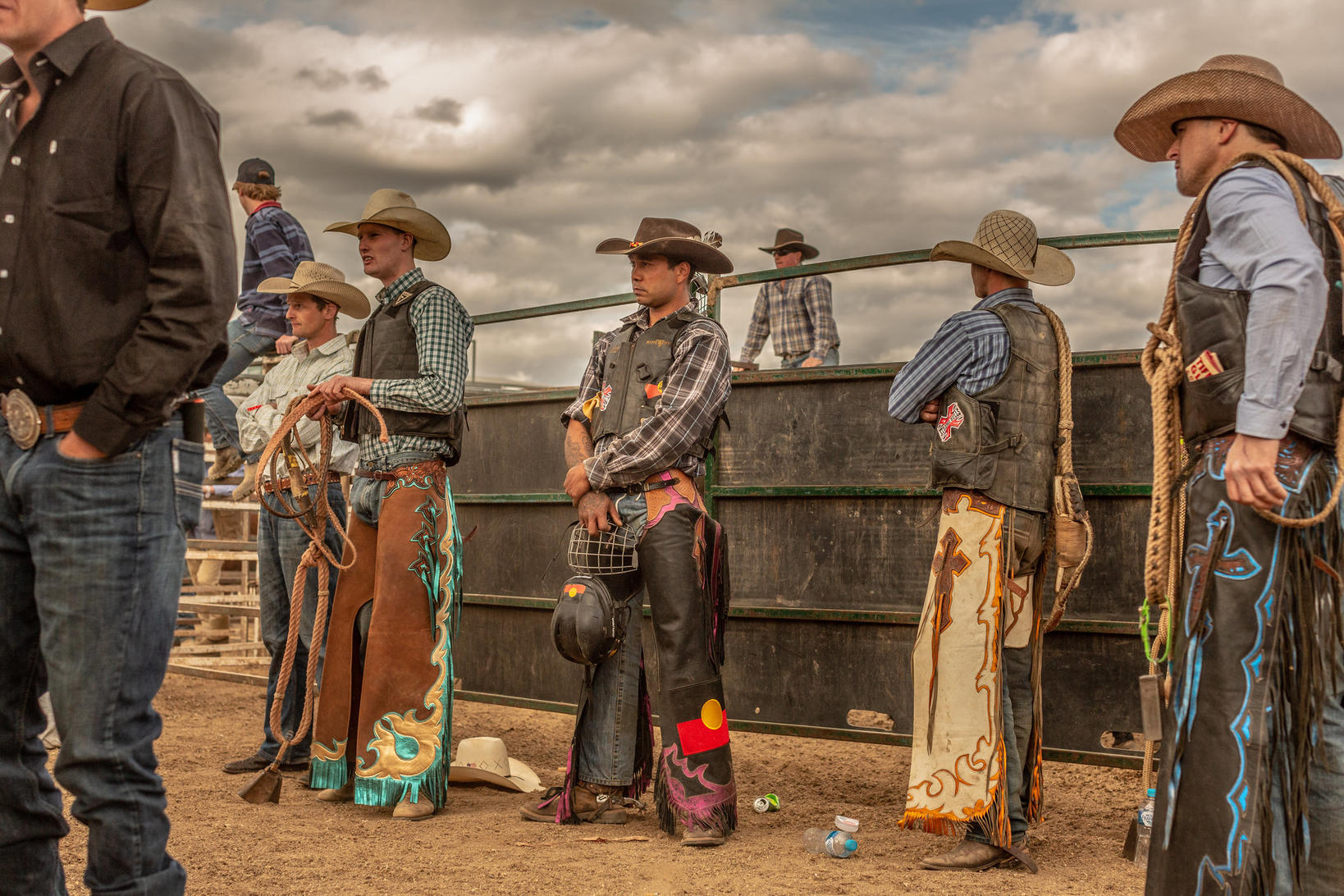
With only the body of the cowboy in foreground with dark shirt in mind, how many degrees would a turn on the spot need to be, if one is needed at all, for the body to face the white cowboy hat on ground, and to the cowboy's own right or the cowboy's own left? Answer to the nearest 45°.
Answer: approximately 180°

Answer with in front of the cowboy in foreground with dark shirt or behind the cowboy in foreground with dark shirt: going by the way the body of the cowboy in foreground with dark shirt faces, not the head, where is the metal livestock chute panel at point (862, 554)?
behind

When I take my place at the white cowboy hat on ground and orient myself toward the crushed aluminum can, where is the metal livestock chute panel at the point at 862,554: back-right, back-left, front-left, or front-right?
front-left

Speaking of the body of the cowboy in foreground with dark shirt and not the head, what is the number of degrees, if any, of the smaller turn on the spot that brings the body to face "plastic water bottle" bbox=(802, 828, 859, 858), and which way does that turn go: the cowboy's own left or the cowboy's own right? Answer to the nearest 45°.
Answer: approximately 180°

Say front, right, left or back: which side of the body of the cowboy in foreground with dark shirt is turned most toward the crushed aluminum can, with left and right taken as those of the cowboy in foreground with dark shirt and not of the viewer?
back

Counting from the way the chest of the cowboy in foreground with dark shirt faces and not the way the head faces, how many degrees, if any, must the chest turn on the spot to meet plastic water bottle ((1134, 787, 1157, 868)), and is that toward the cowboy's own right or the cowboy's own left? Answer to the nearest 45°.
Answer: approximately 135° to the cowboy's own left

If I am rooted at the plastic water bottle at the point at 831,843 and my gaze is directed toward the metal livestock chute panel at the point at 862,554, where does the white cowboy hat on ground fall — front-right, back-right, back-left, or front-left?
front-left

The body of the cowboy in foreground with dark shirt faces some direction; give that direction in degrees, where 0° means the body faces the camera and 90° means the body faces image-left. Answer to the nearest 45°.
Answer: approximately 45°

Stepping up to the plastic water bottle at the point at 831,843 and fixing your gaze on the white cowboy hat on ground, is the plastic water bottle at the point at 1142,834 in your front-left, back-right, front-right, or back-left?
back-right
